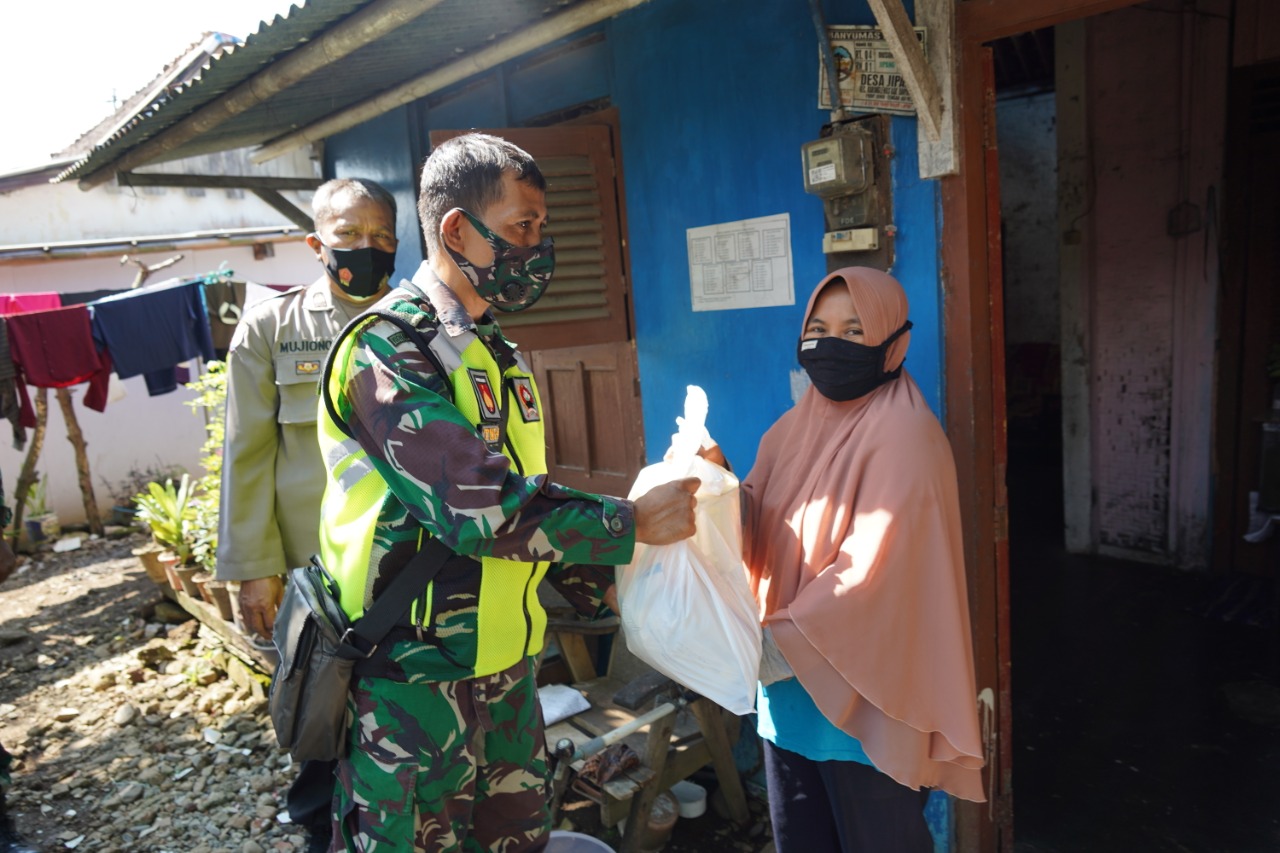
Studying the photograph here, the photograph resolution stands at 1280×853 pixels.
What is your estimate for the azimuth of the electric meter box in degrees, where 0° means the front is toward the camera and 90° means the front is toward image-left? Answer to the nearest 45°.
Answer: approximately 45°

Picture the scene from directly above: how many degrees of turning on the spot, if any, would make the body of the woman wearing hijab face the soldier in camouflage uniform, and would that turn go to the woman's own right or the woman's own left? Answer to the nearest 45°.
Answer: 0° — they already face them

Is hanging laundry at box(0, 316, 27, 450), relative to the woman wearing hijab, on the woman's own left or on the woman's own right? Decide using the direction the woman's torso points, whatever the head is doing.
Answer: on the woman's own right

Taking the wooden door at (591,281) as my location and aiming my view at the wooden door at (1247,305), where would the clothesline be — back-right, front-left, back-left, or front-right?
back-left

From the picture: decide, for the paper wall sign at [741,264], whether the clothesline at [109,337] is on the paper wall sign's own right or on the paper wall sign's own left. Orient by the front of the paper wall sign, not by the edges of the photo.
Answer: on the paper wall sign's own right

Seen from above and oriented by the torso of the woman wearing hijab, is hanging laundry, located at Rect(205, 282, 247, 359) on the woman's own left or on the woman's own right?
on the woman's own right

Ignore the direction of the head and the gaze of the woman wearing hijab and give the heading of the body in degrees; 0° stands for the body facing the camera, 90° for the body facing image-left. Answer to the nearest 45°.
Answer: approximately 45°

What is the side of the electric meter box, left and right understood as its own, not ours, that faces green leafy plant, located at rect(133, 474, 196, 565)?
right

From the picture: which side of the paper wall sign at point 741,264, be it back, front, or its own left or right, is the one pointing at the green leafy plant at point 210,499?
right
